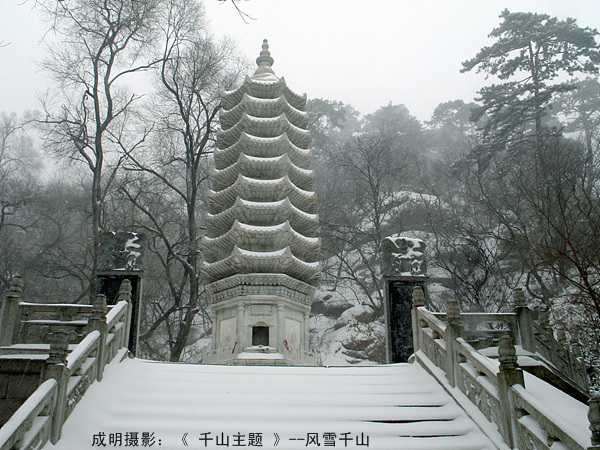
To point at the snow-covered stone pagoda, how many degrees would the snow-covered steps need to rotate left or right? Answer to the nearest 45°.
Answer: approximately 180°

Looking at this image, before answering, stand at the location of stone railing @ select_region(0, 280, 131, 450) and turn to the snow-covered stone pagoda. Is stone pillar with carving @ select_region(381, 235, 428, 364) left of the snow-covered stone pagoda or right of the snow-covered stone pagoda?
right

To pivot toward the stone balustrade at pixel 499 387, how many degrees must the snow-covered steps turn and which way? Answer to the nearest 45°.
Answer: approximately 90° to its left

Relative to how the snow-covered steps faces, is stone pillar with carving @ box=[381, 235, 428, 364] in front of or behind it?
behind

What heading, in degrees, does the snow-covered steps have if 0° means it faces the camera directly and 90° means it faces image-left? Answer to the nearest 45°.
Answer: approximately 0°

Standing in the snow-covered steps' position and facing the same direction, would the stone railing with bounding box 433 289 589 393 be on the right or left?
on its left
